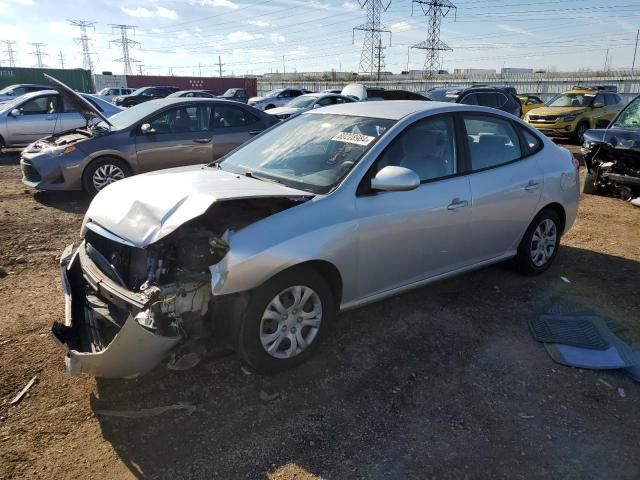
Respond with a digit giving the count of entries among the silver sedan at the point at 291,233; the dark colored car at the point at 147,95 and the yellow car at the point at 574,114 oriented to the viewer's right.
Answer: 0

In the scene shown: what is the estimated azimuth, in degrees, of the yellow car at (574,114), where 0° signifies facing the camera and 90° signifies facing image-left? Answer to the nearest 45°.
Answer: approximately 45°

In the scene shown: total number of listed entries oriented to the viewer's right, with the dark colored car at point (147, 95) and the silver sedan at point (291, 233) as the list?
0

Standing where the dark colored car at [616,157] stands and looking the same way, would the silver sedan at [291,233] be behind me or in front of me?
in front

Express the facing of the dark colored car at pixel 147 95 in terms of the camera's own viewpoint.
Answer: facing the viewer and to the left of the viewer

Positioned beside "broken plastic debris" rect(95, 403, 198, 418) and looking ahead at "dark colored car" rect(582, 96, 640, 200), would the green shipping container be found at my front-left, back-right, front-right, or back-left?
front-left

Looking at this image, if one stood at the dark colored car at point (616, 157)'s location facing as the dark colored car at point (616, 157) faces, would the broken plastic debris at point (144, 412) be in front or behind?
in front

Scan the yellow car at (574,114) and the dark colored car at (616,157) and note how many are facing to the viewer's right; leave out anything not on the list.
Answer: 0

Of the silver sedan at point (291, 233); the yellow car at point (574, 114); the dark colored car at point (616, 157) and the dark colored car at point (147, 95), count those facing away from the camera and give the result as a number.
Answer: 0

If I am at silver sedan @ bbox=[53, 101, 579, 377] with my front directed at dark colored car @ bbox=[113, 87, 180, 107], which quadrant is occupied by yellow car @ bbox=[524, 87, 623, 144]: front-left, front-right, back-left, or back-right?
front-right

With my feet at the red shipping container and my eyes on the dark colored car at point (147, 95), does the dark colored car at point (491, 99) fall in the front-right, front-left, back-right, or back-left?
front-left
